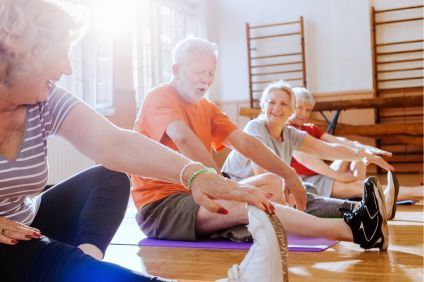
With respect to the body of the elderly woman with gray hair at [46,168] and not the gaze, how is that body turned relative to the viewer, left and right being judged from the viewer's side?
facing the viewer and to the right of the viewer

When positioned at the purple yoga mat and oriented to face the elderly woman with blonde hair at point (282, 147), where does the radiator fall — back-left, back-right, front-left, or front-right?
front-left

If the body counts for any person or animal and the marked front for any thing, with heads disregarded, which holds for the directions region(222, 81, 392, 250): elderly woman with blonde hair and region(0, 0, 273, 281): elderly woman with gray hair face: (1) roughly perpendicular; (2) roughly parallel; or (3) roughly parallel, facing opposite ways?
roughly parallel

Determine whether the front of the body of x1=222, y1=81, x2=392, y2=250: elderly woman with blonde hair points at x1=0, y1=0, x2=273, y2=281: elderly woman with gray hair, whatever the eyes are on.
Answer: no

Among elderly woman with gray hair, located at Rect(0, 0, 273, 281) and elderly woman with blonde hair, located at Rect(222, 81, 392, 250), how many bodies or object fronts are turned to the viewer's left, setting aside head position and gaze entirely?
0

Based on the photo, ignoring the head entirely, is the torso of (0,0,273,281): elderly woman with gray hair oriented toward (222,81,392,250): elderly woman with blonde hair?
no

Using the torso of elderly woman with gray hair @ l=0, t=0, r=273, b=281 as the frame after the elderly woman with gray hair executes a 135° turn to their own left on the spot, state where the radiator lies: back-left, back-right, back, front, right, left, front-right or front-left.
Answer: front

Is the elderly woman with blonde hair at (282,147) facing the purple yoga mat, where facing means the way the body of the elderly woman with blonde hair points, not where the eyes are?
no

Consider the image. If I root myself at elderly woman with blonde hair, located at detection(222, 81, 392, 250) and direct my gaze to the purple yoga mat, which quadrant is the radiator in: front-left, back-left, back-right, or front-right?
back-right

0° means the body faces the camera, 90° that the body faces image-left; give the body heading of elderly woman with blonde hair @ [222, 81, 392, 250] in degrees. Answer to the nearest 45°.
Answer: approximately 315°

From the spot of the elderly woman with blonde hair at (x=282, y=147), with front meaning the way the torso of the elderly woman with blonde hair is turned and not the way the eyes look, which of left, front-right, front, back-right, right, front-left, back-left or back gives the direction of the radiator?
back

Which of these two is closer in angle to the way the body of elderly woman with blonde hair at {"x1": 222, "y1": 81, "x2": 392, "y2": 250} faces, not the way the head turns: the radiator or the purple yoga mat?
the purple yoga mat
